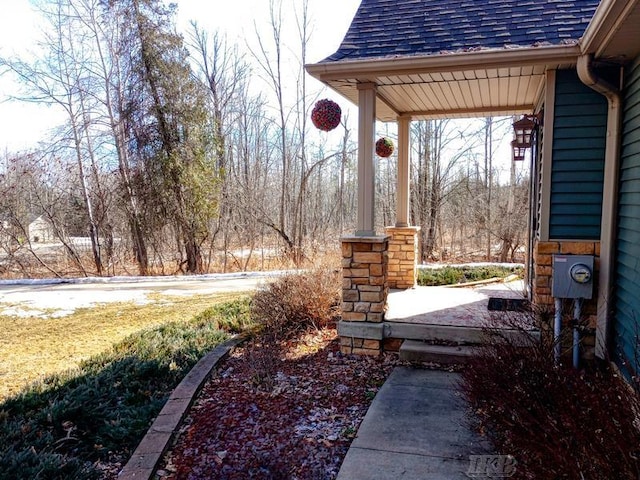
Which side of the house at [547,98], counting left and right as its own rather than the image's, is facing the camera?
left

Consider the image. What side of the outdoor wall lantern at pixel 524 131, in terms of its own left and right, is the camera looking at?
left

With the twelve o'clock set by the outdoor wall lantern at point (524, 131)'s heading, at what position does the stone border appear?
The stone border is roughly at 10 o'clock from the outdoor wall lantern.

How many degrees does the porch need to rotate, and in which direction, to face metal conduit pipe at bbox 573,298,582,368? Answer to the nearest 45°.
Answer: approximately 90° to its left
